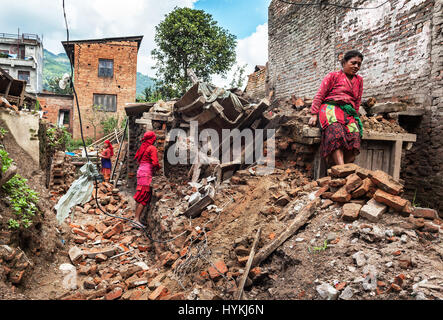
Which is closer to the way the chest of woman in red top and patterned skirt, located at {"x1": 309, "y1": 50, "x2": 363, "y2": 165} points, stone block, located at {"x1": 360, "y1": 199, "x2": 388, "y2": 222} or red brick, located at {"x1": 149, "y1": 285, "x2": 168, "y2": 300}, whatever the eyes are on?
the stone block

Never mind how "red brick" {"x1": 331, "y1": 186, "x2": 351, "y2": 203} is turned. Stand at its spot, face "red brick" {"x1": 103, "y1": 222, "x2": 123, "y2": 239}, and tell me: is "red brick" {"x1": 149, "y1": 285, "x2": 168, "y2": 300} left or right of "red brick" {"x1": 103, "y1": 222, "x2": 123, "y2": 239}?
left

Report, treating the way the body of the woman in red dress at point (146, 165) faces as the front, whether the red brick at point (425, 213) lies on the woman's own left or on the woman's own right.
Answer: on the woman's own right

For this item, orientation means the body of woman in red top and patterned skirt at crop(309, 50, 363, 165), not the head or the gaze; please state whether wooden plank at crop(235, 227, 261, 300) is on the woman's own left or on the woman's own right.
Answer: on the woman's own right

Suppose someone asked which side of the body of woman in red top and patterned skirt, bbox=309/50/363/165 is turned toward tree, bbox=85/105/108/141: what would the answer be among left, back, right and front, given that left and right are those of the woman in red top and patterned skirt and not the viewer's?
back

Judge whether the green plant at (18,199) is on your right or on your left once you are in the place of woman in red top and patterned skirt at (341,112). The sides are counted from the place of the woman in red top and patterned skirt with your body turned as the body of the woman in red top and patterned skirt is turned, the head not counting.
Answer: on your right

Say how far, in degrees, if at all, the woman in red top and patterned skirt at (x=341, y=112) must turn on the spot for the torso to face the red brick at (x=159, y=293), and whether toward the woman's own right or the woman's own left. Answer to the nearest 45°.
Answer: approximately 90° to the woman's own right

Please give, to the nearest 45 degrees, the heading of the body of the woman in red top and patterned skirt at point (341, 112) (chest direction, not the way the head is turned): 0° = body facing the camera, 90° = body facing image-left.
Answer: approximately 315°

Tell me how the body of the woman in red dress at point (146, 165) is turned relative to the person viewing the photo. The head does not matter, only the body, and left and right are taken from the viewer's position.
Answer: facing away from the viewer and to the right of the viewer
